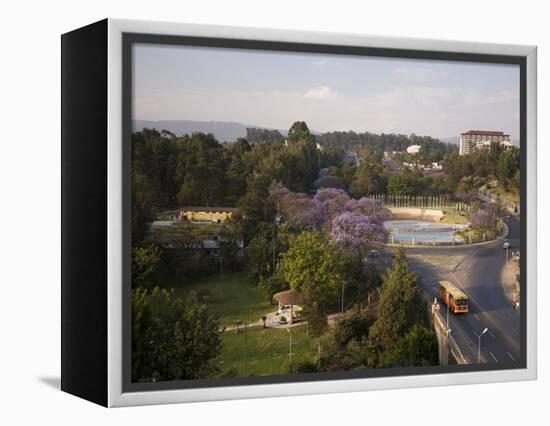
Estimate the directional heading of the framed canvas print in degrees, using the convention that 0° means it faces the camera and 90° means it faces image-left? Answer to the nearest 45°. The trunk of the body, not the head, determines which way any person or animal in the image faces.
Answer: approximately 315°
